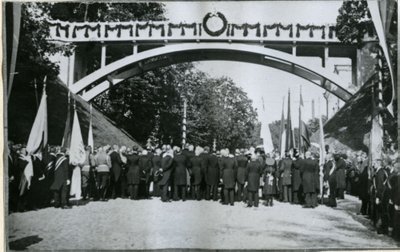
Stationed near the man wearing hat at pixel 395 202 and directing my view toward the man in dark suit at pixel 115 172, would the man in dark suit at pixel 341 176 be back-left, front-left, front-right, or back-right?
front-right

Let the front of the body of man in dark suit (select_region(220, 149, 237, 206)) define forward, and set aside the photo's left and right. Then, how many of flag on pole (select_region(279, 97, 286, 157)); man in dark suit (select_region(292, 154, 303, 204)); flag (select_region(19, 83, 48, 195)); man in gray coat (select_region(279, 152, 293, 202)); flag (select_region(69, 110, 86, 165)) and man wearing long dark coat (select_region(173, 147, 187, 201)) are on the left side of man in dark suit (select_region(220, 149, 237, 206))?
3
